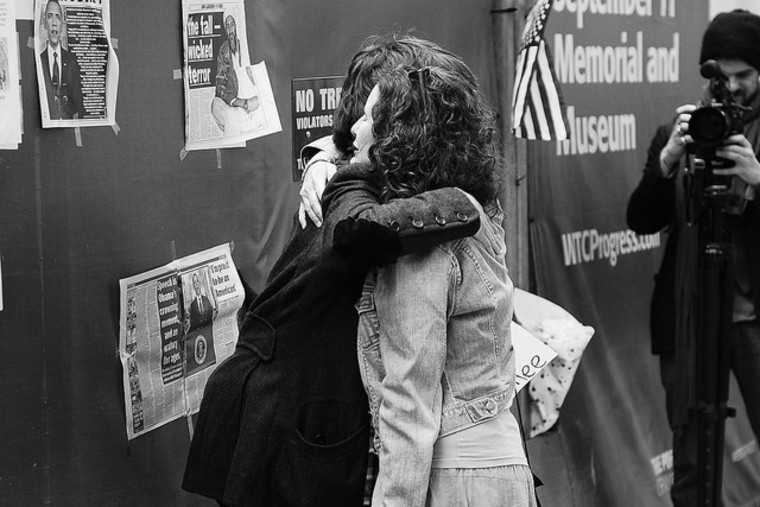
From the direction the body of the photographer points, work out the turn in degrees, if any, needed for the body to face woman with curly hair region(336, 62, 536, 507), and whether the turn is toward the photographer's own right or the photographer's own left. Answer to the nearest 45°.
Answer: approximately 45° to the photographer's own right

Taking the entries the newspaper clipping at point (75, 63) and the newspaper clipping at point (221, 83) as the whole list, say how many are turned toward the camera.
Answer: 2

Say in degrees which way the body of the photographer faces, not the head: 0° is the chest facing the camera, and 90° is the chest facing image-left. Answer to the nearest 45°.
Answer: approximately 45°

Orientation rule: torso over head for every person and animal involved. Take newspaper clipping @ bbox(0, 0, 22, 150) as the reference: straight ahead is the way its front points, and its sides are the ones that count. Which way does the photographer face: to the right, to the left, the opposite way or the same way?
to the right

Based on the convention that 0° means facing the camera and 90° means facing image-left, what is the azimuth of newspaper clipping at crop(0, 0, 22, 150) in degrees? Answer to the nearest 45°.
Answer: approximately 0°

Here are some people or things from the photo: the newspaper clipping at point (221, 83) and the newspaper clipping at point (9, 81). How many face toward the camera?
2
